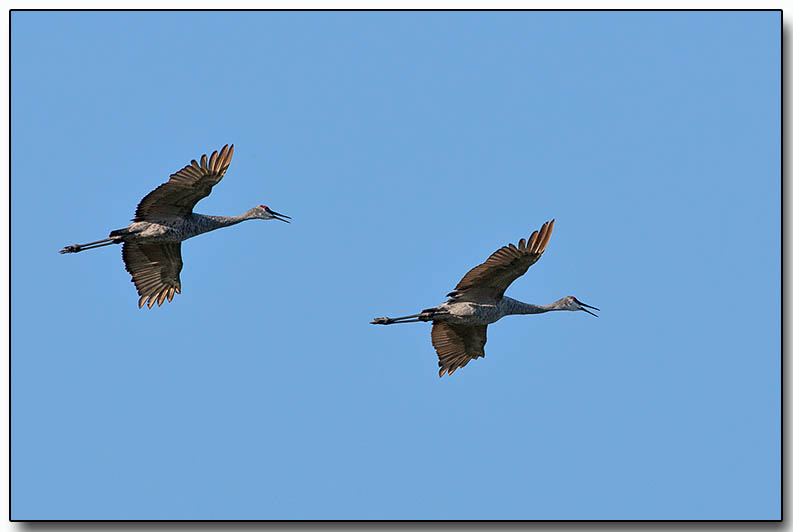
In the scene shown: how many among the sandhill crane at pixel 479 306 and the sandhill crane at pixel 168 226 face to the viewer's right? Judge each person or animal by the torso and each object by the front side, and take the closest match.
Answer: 2

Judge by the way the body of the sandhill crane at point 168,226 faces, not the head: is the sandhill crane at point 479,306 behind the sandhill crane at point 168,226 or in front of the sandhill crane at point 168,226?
in front

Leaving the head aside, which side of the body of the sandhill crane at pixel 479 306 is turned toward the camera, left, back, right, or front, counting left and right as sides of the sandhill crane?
right

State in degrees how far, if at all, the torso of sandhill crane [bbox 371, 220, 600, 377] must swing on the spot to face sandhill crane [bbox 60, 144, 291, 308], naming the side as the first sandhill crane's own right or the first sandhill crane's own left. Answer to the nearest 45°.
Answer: approximately 180°

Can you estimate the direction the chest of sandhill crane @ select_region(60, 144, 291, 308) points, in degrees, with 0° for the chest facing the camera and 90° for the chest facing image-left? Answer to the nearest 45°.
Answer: approximately 270°
